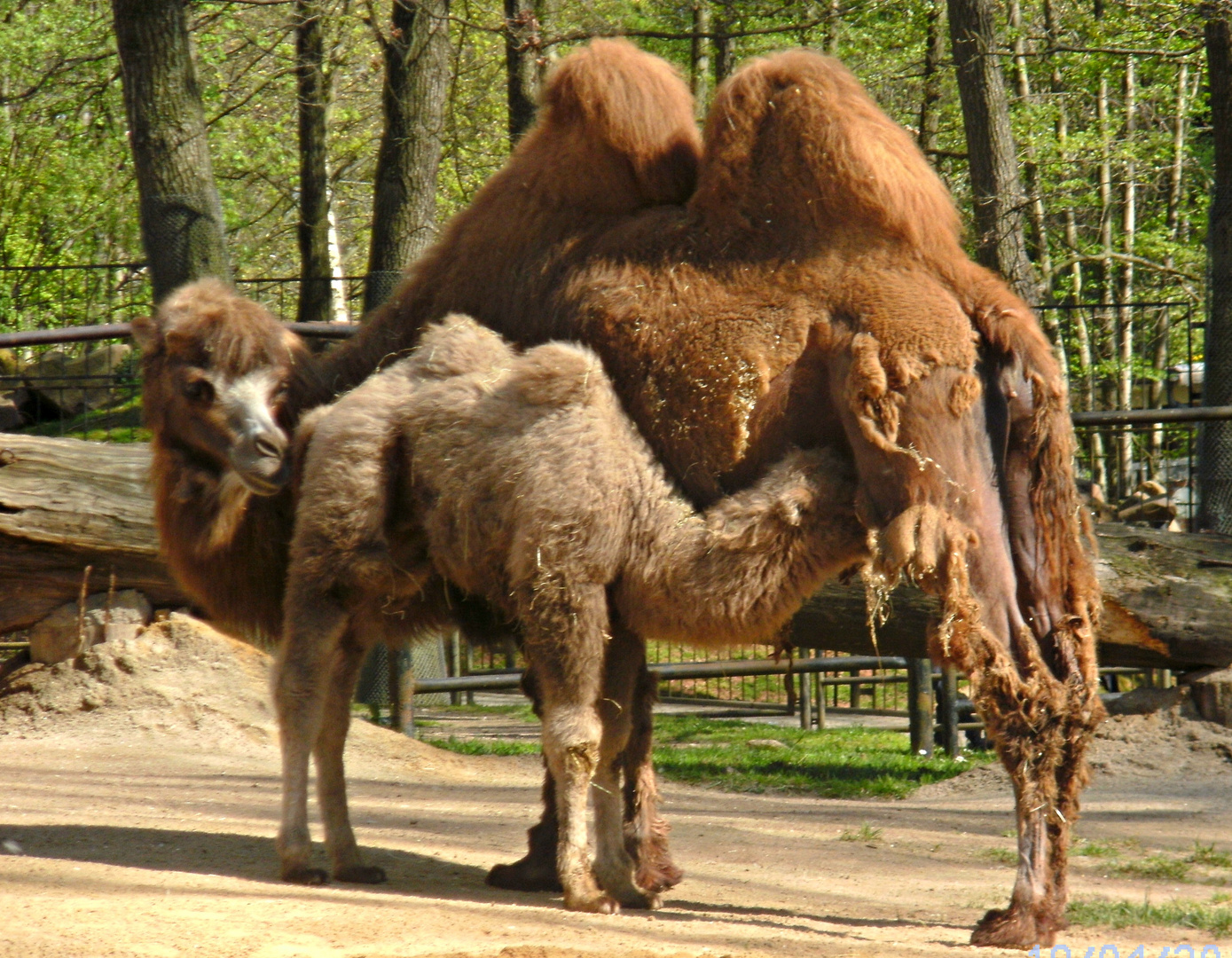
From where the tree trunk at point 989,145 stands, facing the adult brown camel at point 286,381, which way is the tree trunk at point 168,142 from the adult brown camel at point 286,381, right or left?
right

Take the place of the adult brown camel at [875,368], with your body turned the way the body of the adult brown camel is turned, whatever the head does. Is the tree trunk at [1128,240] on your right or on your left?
on your right

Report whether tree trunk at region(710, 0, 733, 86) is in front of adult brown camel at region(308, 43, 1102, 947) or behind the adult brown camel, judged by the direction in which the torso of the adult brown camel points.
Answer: in front

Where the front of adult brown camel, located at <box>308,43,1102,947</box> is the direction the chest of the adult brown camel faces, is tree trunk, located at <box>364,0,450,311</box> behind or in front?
in front

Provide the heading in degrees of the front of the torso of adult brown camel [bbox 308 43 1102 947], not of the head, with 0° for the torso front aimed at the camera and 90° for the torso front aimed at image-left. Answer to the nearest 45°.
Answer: approximately 135°

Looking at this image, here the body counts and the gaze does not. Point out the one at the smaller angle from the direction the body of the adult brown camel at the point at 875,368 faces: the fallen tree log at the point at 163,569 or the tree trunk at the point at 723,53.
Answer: the fallen tree log

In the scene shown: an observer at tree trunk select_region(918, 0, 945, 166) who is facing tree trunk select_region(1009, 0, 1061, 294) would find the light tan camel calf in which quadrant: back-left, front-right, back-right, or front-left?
back-right

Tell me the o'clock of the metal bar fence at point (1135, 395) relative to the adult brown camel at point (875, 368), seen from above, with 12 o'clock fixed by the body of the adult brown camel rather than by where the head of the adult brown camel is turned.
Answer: The metal bar fence is roughly at 2 o'clock from the adult brown camel.

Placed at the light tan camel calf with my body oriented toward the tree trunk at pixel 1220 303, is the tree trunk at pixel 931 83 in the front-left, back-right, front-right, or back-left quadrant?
front-left

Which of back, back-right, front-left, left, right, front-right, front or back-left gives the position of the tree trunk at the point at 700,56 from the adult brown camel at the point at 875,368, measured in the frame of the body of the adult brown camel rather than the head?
front-right
